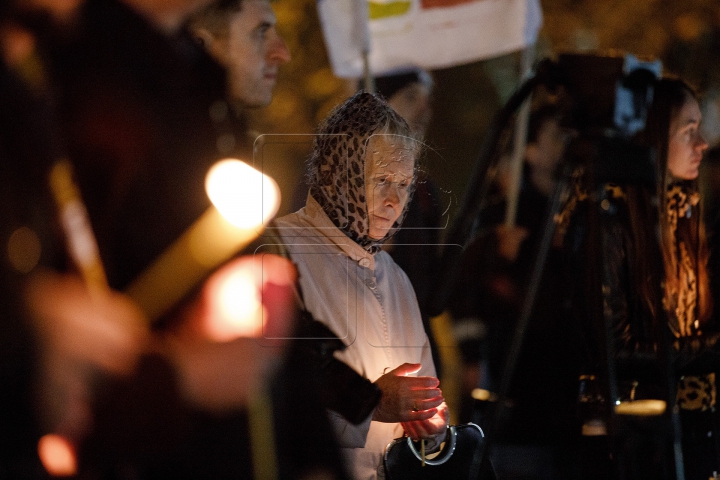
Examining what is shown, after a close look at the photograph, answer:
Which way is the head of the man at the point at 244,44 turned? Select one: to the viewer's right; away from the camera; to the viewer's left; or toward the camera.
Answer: to the viewer's right

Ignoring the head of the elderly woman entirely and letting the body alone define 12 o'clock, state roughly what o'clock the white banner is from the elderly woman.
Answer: The white banner is roughly at 8 o'clock from the elderly woman.

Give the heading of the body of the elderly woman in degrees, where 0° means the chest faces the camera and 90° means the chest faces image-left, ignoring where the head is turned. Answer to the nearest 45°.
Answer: approximately 315°

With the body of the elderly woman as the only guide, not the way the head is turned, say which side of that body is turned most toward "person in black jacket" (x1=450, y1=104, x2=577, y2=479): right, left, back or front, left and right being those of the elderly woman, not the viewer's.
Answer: left

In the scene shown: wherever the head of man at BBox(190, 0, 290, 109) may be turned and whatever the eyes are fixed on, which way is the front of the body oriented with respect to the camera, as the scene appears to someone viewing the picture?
to the viewer's right

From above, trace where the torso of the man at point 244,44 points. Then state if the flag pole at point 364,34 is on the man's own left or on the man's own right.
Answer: on the man's own left
